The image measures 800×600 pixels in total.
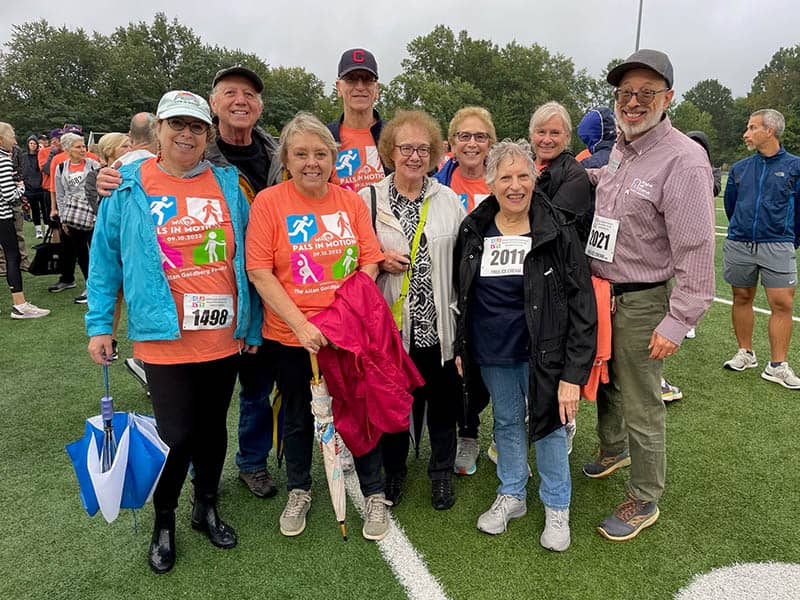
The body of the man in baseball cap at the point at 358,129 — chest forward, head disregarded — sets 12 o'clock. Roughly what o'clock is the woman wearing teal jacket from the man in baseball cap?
The woman wearing teal jacket is roughly at 1 o'clock from the man in baseball cap.

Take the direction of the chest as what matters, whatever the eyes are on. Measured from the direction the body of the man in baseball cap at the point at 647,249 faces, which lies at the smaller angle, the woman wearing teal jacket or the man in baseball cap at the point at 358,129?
the woman wearing teal jacket

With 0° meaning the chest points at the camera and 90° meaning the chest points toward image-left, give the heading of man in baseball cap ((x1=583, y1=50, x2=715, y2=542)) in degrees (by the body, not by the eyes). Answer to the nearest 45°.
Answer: approximately 45°

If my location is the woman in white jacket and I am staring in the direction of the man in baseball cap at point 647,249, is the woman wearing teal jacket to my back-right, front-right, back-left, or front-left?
back-right

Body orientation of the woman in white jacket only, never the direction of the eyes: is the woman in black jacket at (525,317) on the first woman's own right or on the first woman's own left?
on the first woman's own left

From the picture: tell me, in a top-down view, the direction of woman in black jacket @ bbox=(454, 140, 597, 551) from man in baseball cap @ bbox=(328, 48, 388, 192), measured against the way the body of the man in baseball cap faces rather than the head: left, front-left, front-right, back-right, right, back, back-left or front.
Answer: front-left

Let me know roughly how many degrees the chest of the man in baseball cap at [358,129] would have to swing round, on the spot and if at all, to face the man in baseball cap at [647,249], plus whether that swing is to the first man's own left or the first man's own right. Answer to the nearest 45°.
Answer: approximately 45° to the first man's own left

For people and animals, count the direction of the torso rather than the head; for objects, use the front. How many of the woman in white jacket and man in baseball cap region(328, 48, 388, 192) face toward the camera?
2
